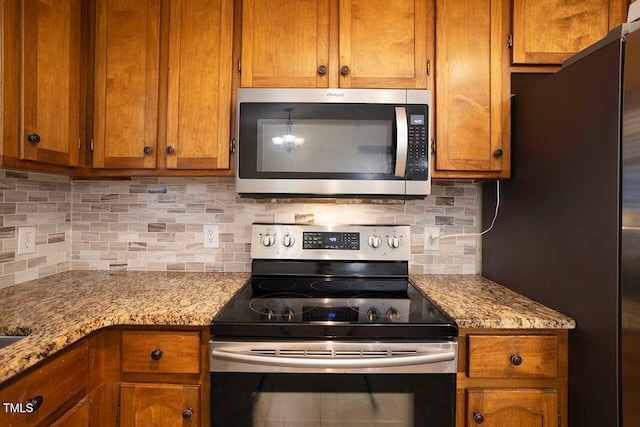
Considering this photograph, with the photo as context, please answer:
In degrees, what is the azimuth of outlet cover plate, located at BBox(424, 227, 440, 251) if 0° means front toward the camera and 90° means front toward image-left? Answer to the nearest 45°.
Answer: approximately 0°

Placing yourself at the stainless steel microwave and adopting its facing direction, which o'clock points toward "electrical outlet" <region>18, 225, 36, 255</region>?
The electrical outlet is roughly at 3 o'clock from the stainless steel microwave.

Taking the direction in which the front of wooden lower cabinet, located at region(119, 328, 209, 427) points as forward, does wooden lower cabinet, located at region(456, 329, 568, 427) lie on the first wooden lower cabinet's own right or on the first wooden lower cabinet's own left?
on the first wooden lower cabinet's own left

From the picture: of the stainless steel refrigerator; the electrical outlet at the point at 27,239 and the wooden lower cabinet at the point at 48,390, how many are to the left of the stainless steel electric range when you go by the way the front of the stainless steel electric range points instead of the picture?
1

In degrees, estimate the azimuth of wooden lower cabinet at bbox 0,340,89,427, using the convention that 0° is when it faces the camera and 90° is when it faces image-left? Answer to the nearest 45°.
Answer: approximately 315°

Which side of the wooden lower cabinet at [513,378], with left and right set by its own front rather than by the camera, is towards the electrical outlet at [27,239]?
right
